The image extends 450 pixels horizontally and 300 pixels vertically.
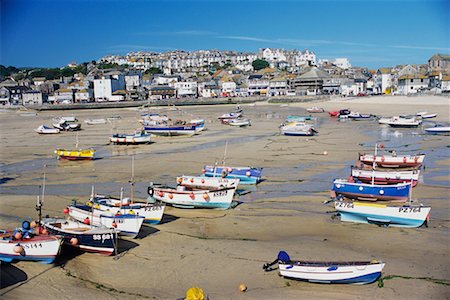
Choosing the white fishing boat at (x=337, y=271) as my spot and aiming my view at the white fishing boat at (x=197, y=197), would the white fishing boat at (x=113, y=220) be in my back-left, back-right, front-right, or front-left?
front-left

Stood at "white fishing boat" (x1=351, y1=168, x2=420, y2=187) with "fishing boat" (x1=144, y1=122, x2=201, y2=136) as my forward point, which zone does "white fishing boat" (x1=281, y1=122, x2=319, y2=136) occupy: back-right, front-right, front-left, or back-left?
front-right

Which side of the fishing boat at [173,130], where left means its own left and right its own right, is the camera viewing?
right

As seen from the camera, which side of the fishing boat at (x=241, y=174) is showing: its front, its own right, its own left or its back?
right

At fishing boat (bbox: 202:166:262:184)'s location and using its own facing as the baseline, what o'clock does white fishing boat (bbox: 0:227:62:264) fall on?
The white fishing boat is roughly at 4 o'clock from the fishing boat.

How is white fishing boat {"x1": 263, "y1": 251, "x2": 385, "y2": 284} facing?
to the viewer's right

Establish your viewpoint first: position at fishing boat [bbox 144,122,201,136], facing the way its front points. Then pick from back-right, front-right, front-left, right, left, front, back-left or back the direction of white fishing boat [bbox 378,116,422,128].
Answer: front
